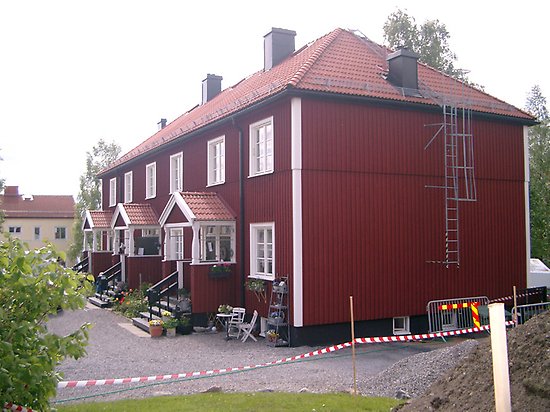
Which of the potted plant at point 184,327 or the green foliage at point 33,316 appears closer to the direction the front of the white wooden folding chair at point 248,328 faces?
the potted plant

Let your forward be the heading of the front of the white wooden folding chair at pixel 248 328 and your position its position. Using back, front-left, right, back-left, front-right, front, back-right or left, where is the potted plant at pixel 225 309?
front-right

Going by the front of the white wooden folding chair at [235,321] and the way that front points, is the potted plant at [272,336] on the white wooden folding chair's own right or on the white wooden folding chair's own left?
on the white wooden folding chair's own left

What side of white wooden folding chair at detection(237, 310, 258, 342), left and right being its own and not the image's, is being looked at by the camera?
left

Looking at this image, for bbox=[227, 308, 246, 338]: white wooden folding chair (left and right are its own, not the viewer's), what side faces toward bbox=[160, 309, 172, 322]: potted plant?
right

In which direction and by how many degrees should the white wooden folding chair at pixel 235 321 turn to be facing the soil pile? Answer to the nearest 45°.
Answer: approximately 45° to its left

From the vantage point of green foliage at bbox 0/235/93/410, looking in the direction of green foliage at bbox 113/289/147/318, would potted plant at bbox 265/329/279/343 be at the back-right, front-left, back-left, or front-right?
front-right

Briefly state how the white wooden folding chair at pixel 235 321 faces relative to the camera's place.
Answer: facing the viewer and to the left of the viewer

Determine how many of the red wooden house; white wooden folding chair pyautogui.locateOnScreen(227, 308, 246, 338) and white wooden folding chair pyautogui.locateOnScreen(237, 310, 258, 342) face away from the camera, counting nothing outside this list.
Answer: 0
